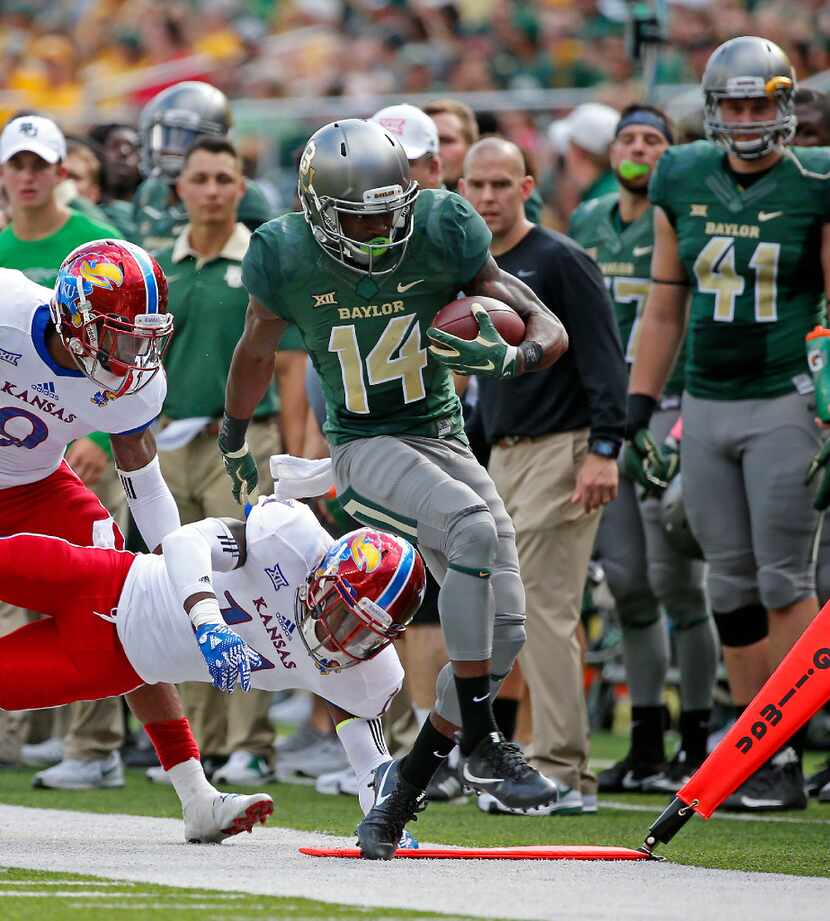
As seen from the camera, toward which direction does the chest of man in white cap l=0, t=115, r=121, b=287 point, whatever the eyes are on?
toward the camera

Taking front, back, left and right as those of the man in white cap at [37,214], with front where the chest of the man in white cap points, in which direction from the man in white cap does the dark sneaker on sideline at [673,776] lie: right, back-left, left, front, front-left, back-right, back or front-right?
front-left

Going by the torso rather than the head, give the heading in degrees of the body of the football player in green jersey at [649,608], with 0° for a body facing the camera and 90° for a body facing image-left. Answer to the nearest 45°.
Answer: approximately 45°

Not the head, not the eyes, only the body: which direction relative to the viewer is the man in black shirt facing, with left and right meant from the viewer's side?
facing the viewer and to the left of the viewer

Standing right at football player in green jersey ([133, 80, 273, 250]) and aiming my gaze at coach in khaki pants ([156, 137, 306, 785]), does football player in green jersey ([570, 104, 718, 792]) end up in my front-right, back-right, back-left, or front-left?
front-left

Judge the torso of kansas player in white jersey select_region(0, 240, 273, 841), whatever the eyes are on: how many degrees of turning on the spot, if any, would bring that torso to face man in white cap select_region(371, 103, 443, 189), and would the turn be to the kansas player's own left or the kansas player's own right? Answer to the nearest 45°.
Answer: approximately 90° to the kansas player's own left

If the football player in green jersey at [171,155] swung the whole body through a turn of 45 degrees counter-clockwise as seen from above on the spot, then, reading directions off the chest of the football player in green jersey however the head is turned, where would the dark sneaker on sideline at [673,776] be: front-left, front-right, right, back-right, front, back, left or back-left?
front-left

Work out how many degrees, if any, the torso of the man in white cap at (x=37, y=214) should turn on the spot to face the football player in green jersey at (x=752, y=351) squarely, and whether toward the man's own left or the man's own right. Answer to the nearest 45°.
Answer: approximately 45° to the man's own left

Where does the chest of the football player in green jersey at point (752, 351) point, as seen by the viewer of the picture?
toward the camera

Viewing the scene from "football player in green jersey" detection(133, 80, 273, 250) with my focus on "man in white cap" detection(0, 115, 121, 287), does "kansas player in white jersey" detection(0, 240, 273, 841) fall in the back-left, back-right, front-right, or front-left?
front-left
